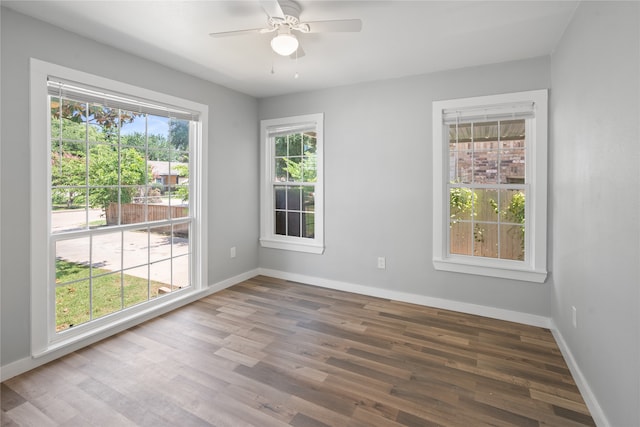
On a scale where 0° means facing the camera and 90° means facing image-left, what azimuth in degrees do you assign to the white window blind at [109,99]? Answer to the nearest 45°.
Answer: approximately 315°

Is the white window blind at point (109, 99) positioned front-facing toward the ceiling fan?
yes

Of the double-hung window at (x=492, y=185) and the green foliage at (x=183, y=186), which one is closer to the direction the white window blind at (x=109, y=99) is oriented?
the double-hung window
